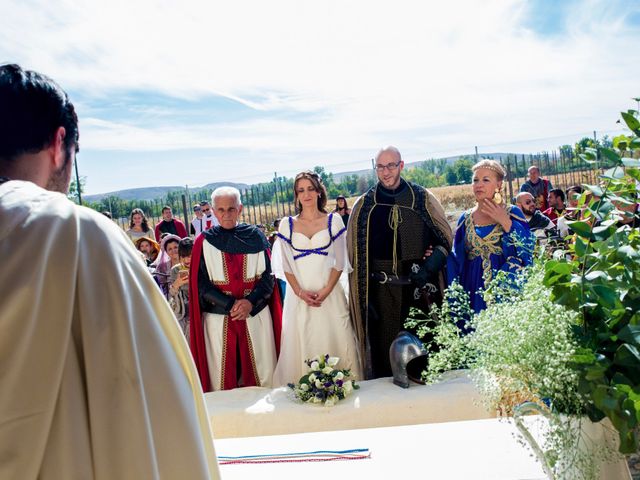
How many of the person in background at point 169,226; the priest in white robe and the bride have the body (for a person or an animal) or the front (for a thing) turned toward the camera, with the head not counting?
2

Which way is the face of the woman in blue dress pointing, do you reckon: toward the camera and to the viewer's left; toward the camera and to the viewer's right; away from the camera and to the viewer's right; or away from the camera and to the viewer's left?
toward the camera and to the viewer's left

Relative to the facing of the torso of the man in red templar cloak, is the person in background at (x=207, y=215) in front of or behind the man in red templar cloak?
behind

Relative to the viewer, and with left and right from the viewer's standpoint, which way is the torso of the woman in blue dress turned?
facing the viewer and to the left of the viewer

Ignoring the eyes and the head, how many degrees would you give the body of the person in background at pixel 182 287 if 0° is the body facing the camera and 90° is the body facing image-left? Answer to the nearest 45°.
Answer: approximately 0°

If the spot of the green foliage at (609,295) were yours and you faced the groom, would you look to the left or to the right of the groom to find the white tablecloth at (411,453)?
left

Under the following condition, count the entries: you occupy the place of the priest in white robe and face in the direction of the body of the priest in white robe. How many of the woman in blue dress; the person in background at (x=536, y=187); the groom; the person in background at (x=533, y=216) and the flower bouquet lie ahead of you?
5

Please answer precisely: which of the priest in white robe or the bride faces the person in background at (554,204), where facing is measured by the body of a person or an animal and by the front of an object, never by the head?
the priest in white robe

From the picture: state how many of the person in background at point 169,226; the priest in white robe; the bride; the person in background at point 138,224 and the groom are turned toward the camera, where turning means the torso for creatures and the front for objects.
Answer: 4

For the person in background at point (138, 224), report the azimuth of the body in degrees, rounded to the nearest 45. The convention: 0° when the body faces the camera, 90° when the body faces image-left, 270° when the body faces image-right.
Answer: approximately 0°

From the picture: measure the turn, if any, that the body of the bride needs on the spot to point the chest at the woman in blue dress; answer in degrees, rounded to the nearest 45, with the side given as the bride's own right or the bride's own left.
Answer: approximately 90° to the bride's own left

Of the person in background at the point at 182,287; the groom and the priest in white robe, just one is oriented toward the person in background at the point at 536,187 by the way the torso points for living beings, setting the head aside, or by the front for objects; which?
the priest in white robe

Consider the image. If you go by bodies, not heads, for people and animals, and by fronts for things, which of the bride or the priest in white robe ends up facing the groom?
the priest in white robe
